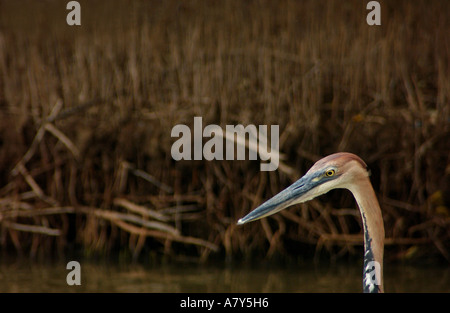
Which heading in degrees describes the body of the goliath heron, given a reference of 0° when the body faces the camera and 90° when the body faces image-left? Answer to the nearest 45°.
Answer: approximately 90°
